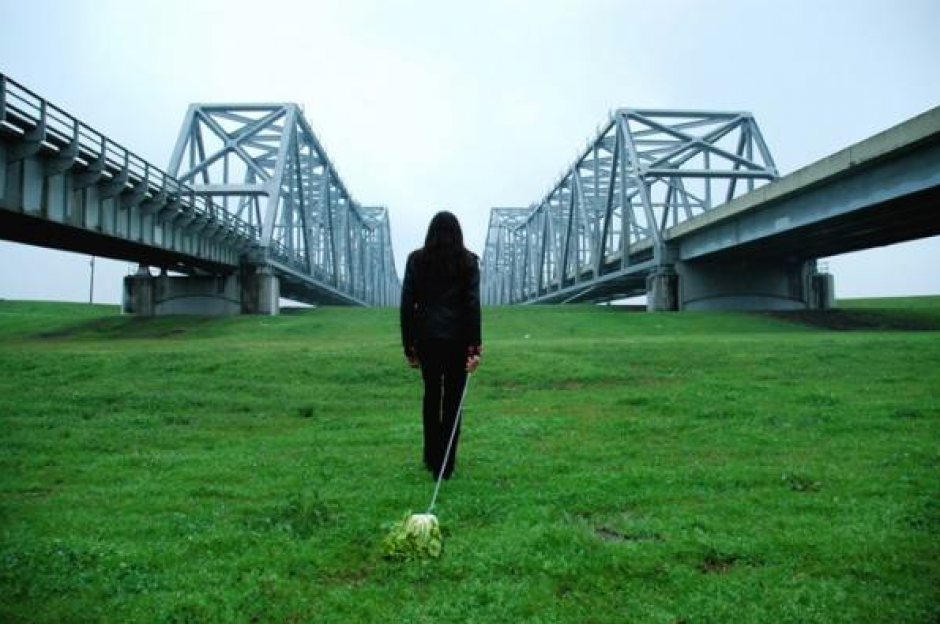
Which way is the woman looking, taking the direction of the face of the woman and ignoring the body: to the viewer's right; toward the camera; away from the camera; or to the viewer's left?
away from the camera

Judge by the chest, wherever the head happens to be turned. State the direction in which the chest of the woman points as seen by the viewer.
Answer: away from the camera

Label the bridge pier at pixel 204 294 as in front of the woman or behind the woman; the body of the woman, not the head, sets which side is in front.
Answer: in front
